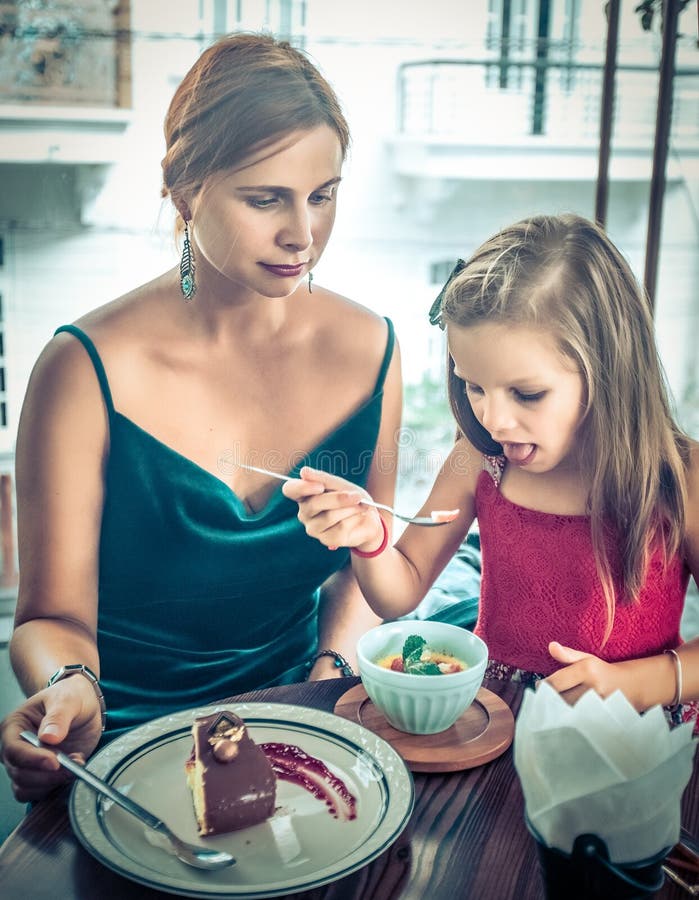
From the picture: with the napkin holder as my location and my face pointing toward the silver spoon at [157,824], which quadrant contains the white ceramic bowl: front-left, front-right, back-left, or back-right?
front-right

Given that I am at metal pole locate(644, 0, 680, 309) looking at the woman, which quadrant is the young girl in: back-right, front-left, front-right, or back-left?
front-left

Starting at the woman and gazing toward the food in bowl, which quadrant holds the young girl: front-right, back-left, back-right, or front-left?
front-left

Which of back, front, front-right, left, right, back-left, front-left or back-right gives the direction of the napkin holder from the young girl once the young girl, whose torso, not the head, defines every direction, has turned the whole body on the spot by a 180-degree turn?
back-right

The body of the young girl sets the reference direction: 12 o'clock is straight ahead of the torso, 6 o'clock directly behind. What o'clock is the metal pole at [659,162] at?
The metal pole is roughly at 5 o'clock from the young girl.

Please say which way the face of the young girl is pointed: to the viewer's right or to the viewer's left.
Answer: to the viewer's left

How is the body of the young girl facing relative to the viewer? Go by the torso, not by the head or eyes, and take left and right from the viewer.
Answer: facing the viewer and to the left of the viewer

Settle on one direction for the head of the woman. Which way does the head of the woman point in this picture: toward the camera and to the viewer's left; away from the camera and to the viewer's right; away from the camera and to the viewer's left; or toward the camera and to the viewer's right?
toward the camera and to the viewer's right
